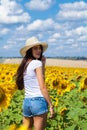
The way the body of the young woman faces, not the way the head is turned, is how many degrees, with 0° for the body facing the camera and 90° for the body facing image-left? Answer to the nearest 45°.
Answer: approximately 225°
